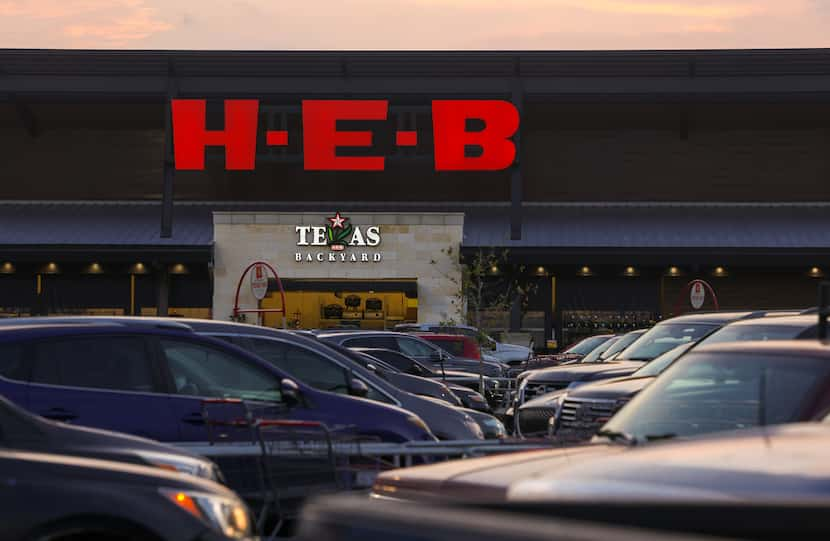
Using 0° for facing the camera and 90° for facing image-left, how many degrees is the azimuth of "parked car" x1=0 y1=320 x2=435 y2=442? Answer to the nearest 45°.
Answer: approximately 270°

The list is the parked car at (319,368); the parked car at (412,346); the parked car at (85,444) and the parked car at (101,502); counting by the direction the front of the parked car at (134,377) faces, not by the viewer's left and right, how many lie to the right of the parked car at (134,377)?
2

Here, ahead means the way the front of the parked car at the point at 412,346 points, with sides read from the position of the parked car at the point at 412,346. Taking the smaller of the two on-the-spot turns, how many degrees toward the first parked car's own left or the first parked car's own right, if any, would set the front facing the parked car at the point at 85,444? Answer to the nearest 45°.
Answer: approximately 90° to the first parked car's own right

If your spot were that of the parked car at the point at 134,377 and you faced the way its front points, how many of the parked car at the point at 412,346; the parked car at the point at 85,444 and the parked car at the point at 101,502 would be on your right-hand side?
2

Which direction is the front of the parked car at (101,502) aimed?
to the viewer's right

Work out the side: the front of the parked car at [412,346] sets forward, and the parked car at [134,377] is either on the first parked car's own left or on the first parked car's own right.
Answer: on the first parked car's own right

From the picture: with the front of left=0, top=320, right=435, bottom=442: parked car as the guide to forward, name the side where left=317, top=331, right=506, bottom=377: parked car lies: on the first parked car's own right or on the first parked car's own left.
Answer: on the first parked car's own left

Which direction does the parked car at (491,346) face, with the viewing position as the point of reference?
facing to the right of the viewer

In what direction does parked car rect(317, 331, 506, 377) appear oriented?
to the viewer's right

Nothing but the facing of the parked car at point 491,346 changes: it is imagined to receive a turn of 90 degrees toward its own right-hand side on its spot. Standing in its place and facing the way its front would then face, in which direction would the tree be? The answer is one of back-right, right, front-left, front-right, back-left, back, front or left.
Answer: back

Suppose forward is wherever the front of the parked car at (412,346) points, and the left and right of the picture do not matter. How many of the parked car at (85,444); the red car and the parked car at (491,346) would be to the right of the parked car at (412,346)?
1

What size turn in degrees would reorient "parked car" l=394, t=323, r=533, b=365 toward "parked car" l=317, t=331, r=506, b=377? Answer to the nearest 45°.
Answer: approximately 90° to its right

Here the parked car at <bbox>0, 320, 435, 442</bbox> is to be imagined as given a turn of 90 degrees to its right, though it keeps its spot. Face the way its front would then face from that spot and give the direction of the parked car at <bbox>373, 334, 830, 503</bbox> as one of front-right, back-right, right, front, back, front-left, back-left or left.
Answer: front-left
